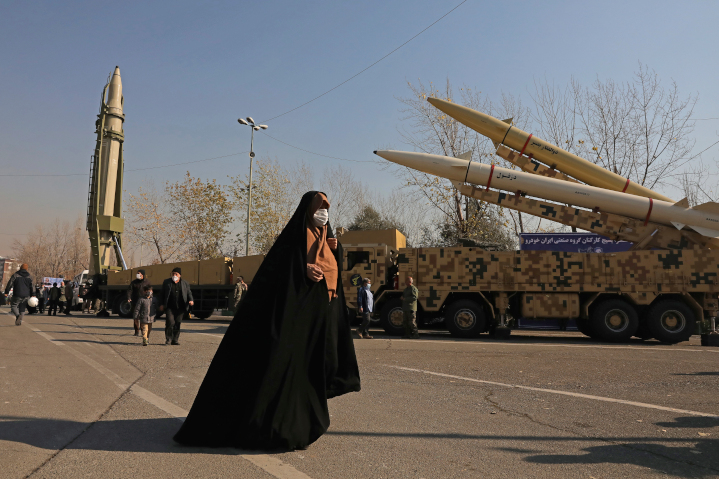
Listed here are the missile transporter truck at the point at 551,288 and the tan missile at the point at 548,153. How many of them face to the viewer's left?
2

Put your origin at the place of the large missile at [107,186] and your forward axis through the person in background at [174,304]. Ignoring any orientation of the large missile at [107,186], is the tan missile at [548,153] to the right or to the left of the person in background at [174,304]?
left

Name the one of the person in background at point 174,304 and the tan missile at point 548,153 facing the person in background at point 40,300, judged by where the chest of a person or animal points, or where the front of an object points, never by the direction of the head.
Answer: the tan missile

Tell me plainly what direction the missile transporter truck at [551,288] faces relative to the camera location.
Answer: facing to the left of the viewer

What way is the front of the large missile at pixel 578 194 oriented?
to the viewer's left

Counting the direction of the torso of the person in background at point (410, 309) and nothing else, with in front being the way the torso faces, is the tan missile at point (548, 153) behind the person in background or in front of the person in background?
behind

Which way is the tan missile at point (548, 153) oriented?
to the viewer's left
